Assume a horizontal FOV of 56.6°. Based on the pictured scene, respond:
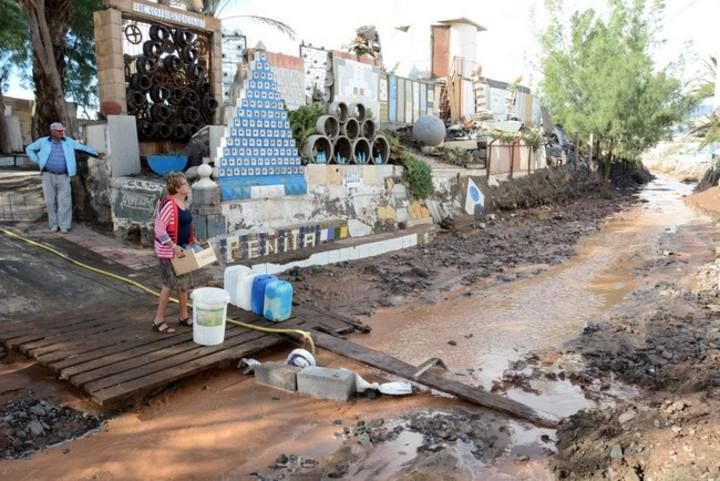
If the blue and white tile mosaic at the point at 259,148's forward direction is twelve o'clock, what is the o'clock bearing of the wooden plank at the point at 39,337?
The wooden plank is roughly at 1 o'clock from the blue and white tile mosaic.

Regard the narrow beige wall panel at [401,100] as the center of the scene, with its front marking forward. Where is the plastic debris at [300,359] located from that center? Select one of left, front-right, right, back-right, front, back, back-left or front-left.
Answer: front

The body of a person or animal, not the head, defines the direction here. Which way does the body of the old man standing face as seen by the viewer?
toward the camera

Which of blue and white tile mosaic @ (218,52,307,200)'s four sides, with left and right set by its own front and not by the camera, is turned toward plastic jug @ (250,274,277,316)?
front

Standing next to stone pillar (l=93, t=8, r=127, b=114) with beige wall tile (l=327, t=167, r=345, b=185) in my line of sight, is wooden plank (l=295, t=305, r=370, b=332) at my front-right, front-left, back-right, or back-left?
front-right

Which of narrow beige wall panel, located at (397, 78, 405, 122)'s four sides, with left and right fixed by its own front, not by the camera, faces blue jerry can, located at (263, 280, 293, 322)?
front

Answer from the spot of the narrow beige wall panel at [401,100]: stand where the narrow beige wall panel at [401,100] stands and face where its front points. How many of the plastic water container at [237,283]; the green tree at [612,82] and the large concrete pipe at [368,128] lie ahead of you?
2

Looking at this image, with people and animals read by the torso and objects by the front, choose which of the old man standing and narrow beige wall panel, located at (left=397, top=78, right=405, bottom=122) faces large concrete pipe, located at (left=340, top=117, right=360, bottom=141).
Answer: the narrow beige wall panel

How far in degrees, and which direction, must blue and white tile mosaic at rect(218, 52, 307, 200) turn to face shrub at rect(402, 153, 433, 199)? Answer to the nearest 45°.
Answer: approximately 135° to its left

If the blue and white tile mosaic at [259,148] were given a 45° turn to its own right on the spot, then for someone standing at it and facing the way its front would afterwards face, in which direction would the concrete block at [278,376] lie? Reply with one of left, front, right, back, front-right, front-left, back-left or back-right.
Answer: front-left

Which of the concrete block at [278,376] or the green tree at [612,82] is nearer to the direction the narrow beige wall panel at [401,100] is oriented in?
the concrete block

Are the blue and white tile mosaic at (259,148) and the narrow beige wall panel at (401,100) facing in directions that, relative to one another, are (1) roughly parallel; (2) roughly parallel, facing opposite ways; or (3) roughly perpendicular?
roughly parallel

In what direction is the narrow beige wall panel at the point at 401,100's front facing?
toward the camera
